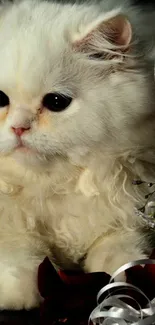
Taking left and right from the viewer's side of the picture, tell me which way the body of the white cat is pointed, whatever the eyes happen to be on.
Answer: facing the viewer and to the left of the viewer
